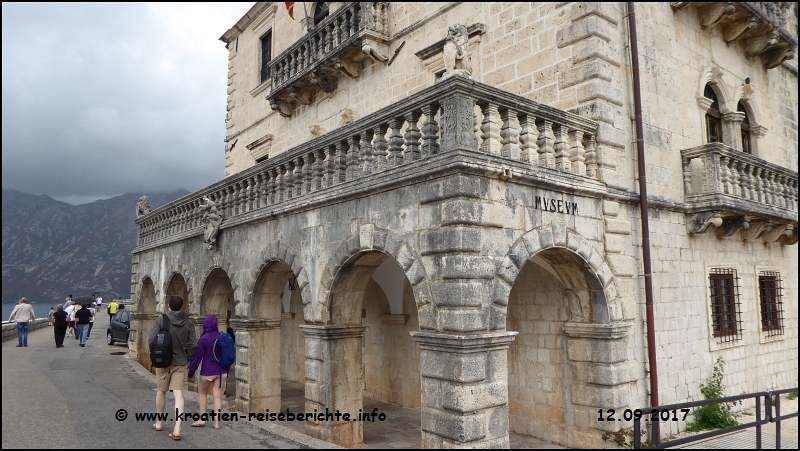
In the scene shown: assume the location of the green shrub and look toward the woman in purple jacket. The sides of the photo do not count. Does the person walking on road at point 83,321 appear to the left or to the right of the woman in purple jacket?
right

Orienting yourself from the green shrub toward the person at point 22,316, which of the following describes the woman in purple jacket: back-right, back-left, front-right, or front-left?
front-left
